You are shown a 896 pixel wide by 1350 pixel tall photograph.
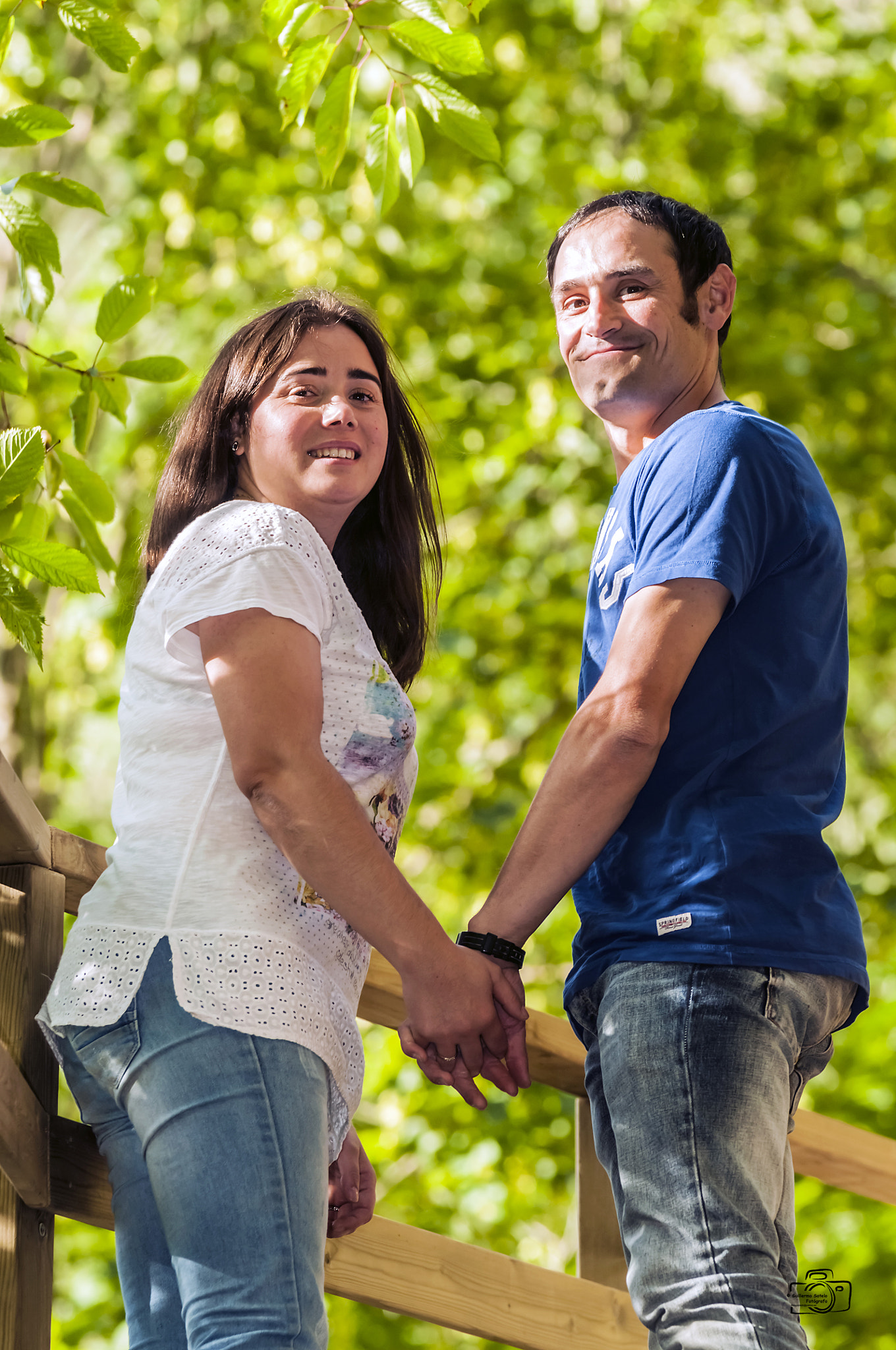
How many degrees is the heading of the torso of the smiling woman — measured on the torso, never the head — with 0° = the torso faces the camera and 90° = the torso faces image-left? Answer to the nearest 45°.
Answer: approximately 270°

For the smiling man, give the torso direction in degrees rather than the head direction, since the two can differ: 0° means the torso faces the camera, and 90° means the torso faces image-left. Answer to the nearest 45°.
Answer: approximately 90°
